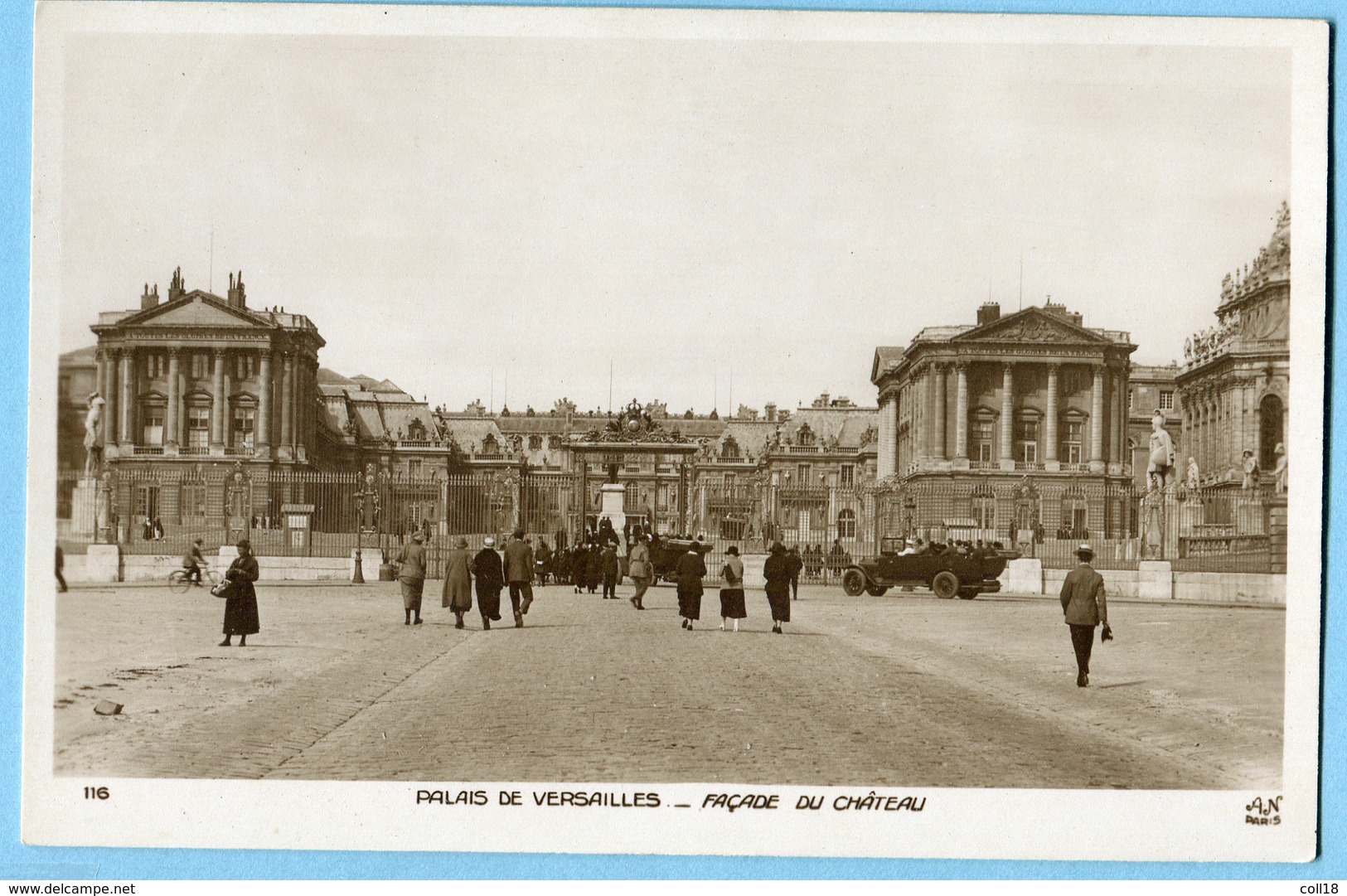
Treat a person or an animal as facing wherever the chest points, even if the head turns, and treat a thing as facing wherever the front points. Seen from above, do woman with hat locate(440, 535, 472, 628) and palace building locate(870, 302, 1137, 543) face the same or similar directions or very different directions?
very different directions

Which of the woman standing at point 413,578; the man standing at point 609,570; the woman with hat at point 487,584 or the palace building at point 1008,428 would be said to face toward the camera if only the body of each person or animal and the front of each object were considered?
the palace building

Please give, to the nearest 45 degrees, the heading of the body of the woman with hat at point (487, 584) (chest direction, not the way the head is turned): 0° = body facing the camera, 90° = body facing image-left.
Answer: approximately 180°

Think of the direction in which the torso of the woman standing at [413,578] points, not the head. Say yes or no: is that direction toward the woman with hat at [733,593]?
no

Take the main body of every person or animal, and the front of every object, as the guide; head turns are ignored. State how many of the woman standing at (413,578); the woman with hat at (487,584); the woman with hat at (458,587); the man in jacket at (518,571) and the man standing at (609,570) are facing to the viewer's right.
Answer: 0

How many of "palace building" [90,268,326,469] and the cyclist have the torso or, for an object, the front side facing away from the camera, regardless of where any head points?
0

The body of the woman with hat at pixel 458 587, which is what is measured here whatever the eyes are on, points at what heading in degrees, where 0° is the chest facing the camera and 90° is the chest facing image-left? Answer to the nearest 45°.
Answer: approximately 180°

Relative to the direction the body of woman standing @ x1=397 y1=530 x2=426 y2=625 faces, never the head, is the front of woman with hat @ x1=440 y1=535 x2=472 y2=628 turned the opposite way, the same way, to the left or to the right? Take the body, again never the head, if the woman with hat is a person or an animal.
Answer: the same way

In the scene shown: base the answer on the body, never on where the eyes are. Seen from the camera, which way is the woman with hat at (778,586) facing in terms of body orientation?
away from the camera

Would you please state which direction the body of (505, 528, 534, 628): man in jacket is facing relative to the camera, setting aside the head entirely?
away from the camera

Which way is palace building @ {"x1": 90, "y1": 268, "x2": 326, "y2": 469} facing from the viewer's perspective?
toward the camera
